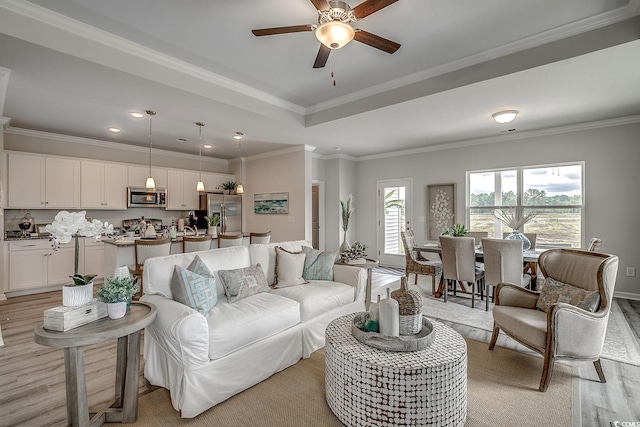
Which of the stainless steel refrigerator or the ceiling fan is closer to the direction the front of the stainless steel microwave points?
the ceiling fan

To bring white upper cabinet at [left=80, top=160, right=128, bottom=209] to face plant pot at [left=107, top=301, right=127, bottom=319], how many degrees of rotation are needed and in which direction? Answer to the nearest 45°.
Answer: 0° — it already faces it

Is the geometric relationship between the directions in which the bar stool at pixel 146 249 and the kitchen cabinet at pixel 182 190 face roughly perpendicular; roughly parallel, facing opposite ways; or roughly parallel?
roughly parallel, facing opposite ways

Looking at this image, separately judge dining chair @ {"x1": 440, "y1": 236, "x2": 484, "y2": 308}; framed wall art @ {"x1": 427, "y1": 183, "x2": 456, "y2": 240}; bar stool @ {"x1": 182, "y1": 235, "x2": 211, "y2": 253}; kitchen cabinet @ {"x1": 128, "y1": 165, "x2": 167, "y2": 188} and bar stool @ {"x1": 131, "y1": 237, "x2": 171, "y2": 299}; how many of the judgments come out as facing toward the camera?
2

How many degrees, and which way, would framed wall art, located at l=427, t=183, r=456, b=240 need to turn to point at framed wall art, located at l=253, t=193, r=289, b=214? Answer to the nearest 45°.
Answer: approximately 90° to its right

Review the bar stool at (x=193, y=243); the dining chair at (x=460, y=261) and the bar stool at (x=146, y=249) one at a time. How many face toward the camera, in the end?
0

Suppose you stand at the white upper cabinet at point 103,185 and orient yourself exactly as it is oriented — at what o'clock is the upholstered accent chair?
The upholstered accent chair is roughly at 11 o'clock from the white upper cabinet.

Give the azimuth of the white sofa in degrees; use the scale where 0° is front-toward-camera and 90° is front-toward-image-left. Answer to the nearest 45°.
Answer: approximately 315°

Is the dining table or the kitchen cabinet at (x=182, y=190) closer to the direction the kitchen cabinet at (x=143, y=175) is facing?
the dining table

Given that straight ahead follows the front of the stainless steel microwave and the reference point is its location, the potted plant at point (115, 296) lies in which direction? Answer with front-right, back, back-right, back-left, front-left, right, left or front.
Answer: front

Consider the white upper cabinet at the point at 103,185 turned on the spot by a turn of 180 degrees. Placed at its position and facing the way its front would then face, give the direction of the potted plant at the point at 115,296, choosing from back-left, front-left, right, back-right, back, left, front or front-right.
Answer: back

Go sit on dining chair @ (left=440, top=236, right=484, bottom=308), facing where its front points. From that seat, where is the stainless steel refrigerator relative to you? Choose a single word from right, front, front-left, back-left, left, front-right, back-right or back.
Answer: back-left

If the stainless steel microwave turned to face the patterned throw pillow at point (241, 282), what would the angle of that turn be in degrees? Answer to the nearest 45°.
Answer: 0° — it already faces it

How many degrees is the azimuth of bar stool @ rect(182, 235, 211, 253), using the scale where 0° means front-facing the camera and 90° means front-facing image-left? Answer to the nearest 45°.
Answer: approximately 135°

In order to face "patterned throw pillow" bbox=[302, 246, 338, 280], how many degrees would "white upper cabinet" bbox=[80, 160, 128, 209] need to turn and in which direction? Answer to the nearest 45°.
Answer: approximately 45° to its left

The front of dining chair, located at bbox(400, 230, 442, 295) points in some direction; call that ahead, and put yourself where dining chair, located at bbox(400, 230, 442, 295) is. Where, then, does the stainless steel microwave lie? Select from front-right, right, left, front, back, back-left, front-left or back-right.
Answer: back-right

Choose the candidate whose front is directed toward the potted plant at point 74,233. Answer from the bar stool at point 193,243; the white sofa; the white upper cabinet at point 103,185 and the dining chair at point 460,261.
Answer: the white upper cabinet

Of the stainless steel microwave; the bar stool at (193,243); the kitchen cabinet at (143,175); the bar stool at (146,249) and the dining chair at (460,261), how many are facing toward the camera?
2

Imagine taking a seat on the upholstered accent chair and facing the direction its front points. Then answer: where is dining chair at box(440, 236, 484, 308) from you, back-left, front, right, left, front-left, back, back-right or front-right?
right

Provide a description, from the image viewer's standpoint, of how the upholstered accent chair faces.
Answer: facing the viewer and to the left of the viewer

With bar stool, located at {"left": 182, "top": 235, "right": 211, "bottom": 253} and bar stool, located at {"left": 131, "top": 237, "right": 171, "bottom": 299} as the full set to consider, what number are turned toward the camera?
0

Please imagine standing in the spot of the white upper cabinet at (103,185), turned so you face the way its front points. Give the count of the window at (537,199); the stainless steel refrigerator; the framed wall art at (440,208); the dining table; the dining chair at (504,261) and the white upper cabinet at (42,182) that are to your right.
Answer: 1

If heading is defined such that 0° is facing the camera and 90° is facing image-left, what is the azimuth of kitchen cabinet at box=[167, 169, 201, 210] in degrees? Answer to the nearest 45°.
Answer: approximately 315°

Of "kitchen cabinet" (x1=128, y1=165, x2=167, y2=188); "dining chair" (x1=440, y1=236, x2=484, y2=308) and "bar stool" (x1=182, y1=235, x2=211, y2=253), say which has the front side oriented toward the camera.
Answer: the kitchen cabinet
